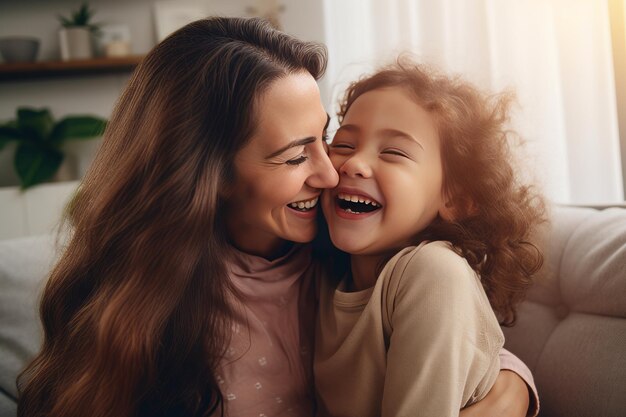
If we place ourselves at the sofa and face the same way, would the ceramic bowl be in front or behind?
behind

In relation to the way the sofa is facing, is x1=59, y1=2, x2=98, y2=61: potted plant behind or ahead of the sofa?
behind

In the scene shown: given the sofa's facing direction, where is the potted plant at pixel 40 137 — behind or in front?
behind

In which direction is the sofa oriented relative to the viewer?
toward the camera

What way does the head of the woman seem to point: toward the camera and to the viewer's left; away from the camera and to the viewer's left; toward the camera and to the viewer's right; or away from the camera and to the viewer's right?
toward the camera and to the viewer's right
